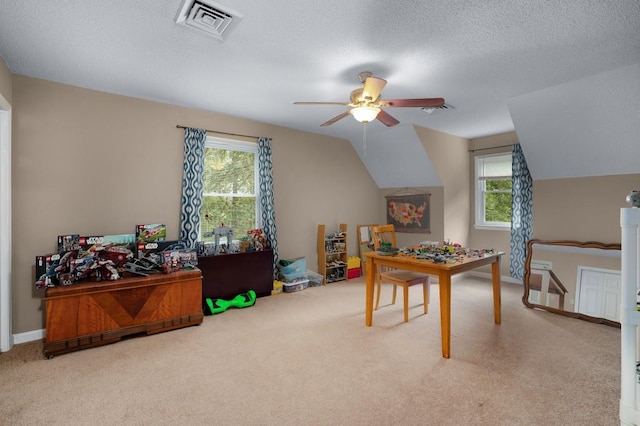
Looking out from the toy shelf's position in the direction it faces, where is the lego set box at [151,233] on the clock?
The lego set box is roughly at 3 o'clock from the toy shelf.

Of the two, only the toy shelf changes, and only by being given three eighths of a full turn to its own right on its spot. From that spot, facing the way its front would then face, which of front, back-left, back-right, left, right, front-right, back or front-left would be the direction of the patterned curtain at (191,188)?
front-left

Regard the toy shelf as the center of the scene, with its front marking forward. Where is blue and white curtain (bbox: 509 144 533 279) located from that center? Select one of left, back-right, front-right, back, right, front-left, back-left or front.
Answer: front-left

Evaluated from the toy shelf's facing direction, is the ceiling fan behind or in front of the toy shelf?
in front

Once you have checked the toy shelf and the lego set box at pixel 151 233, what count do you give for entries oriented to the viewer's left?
0

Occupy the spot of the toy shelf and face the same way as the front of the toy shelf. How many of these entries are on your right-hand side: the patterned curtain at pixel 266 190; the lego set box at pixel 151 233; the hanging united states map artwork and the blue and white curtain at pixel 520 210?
2

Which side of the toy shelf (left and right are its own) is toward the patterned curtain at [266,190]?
right

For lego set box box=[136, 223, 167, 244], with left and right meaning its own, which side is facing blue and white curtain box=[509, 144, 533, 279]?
left

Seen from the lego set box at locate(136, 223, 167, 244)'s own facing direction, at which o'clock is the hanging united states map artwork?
The hanging united states map artwork is roughly at 9 o'clock from the lego set box.

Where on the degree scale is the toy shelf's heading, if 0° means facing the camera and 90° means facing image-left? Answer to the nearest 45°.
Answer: approximately 315°

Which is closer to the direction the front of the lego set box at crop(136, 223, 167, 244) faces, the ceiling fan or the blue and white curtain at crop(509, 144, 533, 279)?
the ceiling fan
